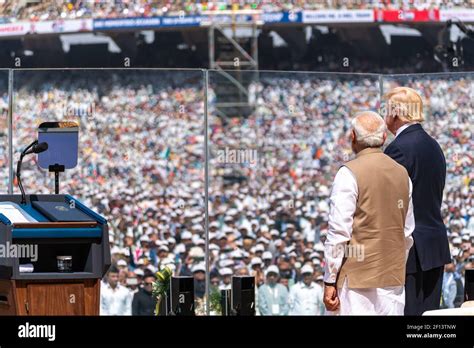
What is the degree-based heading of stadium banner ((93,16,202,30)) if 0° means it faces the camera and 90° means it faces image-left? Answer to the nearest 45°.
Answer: approximately 0°

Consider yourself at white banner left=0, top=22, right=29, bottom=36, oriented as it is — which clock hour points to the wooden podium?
The wooden podium is roughly at 12 o'clock from the white banner.

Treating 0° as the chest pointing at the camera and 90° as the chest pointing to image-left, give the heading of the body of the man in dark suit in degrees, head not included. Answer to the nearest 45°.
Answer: approximately 135°

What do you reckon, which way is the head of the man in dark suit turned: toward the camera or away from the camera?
away from the camera
